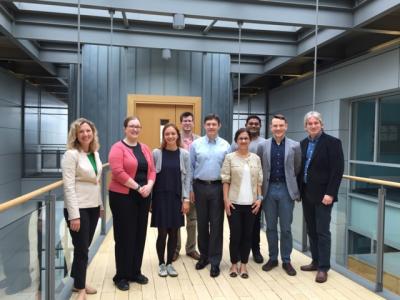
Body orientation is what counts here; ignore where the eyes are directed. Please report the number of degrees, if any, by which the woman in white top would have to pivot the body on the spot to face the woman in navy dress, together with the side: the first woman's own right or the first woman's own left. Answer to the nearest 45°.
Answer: approximately 90° to the first woman's own right

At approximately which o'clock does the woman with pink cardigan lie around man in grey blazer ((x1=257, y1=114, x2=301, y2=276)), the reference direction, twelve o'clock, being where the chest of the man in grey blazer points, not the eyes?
The woman with pink cardigan is roughly at 2 o'clock from the man in grey blazer.

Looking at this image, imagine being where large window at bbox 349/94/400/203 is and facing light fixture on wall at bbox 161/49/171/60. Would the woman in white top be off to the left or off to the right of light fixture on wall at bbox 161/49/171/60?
left

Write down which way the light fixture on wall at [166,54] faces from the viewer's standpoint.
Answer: facing the viewer

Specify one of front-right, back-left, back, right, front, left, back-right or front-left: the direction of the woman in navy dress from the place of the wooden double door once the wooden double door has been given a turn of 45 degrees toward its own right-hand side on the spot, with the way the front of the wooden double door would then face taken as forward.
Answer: front-left

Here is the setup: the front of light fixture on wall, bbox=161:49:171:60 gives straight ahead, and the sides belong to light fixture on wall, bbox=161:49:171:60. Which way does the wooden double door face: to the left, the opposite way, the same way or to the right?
the same way

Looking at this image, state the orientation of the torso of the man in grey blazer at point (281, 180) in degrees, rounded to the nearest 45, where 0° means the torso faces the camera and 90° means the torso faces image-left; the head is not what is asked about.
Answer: approximately 0°

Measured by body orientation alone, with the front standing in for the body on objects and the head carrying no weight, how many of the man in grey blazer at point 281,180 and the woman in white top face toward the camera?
2

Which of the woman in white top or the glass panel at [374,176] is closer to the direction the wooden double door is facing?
the woman in white top

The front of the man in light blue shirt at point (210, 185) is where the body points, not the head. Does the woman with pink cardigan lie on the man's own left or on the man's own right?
on the man's own right

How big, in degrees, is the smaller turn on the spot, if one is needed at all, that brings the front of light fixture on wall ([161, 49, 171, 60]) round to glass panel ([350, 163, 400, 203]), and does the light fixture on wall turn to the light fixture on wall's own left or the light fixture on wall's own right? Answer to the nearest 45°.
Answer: approximately 90° to the light fixture on wall's own left

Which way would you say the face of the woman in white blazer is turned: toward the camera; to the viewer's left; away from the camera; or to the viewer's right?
toward the camera

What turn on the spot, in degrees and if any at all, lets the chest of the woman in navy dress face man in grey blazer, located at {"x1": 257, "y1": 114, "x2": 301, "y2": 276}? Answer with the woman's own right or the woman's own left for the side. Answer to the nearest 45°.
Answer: approximately 90° to the woman's own left

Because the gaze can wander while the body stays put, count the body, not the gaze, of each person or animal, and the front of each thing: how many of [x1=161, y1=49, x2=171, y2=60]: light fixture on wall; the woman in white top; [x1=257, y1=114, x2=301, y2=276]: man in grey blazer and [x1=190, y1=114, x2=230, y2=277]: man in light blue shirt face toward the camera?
4

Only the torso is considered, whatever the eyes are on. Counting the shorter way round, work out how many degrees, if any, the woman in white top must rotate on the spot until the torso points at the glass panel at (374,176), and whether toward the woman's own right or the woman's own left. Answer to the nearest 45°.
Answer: approximately 135° to the woman's own left

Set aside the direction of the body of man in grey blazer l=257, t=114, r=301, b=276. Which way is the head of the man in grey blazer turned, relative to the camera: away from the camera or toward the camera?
toward the camera

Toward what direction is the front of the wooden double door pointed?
toward the camera

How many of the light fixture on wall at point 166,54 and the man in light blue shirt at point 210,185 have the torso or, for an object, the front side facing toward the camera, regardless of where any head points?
2

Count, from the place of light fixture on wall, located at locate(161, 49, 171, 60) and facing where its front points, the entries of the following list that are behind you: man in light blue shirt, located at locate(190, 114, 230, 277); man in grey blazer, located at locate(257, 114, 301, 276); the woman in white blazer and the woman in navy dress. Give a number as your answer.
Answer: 0

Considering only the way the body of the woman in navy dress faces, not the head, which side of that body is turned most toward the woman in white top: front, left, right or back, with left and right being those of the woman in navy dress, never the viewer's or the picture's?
left

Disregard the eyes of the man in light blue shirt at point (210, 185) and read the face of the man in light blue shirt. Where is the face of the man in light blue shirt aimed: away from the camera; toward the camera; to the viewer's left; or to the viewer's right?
toward the camera
